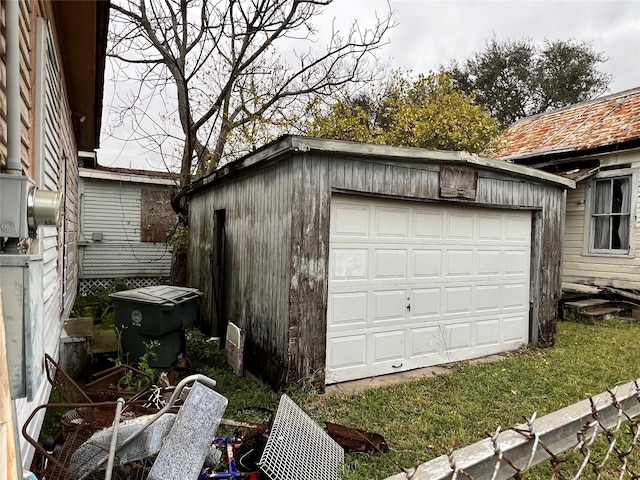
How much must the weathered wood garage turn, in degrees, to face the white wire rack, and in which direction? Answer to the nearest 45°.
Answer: approximately 45° to its right

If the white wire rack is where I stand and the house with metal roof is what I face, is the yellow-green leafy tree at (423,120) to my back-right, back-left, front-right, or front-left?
front-left

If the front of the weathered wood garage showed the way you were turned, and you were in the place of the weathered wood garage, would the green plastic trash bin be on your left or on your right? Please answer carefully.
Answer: on your right

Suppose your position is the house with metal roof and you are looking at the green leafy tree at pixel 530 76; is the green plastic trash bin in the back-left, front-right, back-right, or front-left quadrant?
back-left

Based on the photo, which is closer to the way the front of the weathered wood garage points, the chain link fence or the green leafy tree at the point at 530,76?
the chain link fence

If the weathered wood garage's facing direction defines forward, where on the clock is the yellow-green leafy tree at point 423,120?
The yellow-green leafy tree is roughly at 8 o'clock from the weathered wood garage.

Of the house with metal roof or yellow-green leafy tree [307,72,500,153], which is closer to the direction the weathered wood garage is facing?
the house with metal roof

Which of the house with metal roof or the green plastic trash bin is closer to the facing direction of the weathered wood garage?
the house with metal roof

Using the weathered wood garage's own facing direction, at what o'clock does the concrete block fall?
The concrete block is roughly at 2 o'clock from the weathered wood garage.

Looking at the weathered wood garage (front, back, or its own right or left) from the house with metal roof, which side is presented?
left
